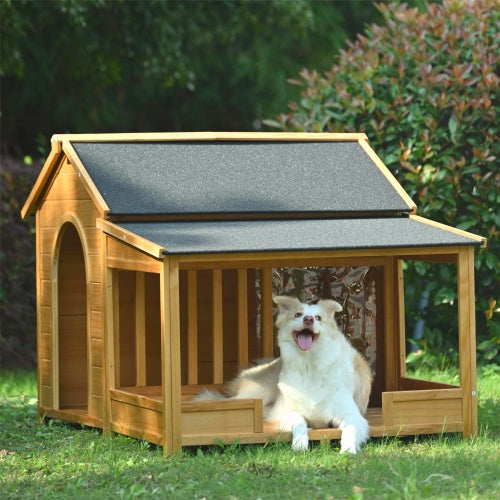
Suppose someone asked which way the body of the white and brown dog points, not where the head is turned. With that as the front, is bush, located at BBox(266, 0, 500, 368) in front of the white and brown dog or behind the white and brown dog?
behind

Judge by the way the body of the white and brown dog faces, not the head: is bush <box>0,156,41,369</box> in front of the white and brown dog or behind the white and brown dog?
behind

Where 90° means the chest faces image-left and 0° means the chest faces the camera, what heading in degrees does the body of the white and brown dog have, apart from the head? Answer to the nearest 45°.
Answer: approximately 0°

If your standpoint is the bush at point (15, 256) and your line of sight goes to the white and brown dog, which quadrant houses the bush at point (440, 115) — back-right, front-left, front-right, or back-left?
front-left
